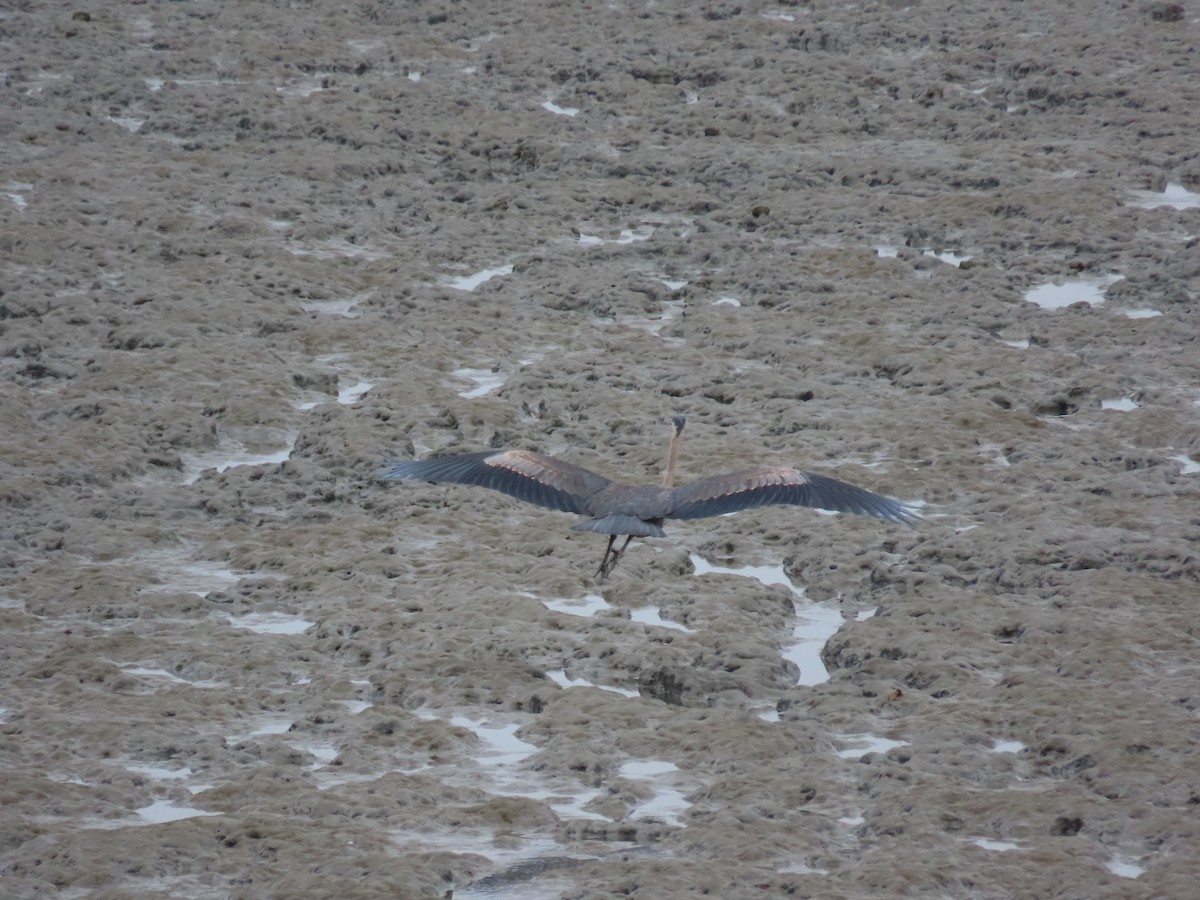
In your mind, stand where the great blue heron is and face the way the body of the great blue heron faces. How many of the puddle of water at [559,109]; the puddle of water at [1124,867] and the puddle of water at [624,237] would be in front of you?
2

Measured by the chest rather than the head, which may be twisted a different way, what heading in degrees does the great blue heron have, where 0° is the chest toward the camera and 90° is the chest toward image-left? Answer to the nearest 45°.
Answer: approximately 180°

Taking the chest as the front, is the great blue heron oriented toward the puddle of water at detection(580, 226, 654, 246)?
yes

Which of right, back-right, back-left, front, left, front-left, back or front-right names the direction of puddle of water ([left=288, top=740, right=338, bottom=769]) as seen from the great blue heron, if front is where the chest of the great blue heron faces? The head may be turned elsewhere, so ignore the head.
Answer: back-left

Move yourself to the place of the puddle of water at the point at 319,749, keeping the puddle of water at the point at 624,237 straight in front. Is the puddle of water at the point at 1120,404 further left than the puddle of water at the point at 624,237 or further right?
right

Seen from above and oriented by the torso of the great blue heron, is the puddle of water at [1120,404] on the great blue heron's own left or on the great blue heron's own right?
on the great blue heron's own right

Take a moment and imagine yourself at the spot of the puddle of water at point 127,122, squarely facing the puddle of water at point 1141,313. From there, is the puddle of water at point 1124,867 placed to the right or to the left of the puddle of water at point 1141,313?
right

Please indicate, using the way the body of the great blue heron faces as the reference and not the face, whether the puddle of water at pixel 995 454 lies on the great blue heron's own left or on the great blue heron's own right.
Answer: on the great blue heron's own right

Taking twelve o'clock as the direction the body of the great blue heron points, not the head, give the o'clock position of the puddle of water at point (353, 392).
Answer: The puddle of water is roughly at 11 o'clock from the great blue heron.

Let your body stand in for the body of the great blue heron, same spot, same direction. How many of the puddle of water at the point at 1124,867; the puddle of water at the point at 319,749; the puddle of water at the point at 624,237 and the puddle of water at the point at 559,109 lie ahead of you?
2

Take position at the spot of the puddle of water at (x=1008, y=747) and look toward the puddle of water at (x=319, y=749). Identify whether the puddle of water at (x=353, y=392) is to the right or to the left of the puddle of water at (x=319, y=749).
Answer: right

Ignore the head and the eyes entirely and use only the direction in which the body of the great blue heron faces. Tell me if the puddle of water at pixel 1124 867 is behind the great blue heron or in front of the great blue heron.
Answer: behind

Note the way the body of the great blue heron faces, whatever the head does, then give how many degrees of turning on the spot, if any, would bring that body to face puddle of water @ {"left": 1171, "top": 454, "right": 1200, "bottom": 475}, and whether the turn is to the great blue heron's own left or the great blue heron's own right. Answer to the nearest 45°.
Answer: approximately 45° to the great blue heron's own right
